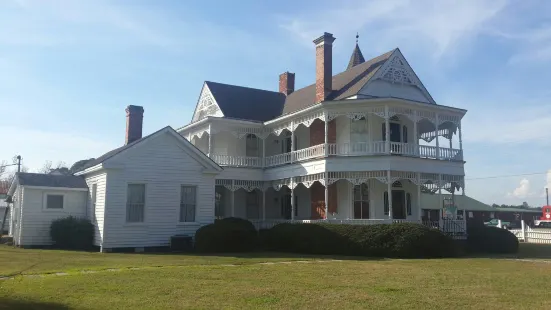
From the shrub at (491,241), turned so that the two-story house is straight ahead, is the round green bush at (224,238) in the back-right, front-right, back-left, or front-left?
front-left

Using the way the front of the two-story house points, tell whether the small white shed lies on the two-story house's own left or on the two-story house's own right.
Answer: on the two-story house's own right

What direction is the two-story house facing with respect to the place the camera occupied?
facing the viewer and to the right of the viewer

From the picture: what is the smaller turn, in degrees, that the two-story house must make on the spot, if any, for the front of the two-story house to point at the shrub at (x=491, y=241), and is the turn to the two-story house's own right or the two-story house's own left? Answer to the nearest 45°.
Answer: approximately 45° to the two-story house's own left

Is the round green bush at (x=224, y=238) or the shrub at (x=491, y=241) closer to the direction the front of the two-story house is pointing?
the shrub

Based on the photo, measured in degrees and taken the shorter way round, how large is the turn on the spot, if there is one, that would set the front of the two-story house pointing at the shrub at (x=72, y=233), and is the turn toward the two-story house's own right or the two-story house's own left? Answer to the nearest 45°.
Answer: approximately 90° to the two-story house's own right

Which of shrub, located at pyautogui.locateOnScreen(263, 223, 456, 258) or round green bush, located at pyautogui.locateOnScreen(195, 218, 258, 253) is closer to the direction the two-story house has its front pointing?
the shrub

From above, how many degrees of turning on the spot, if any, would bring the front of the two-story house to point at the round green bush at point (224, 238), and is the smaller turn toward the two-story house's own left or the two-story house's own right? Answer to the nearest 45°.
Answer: approximately 90° to the two-story house's own right

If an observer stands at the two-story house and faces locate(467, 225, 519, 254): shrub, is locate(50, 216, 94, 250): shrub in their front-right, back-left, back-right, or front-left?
back-right

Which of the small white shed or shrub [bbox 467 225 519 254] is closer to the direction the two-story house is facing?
the shrub
